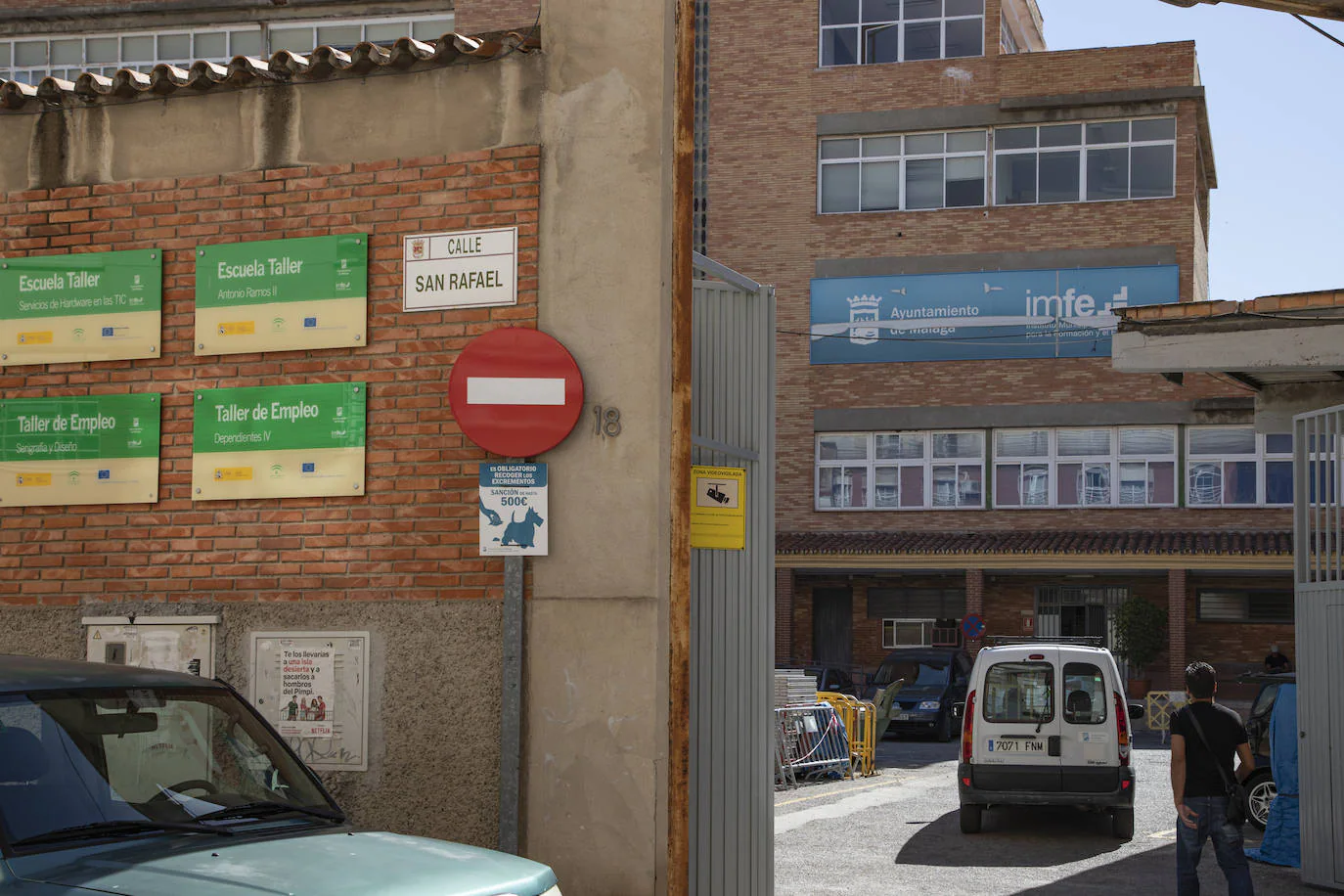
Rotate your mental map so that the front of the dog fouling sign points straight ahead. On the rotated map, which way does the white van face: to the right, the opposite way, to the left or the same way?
the opposite way

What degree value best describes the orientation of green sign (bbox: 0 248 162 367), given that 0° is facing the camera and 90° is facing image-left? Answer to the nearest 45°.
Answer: approximately 0°

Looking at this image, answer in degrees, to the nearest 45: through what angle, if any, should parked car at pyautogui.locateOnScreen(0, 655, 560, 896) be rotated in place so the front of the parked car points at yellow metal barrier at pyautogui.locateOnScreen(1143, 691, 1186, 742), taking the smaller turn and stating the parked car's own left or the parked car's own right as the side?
approximately 90° to the parked car's own left

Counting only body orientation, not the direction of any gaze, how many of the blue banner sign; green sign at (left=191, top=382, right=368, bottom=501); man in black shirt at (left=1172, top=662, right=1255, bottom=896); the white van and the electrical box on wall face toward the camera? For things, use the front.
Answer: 3

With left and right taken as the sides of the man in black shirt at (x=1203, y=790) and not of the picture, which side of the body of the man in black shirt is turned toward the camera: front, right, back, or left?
back

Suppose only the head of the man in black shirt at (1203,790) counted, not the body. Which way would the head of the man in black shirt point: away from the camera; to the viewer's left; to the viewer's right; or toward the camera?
away from the camera

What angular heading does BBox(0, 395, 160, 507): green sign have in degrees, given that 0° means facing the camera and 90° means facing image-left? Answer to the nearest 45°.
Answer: approximately 0°

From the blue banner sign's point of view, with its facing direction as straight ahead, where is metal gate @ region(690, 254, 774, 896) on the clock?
The metal gate is roughly at 12 o'clock from the blue banner sign.

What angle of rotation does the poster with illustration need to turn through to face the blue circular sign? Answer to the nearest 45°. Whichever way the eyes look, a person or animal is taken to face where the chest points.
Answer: approximately 135° to its left

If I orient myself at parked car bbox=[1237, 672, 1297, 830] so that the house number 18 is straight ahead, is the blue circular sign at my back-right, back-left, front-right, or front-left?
back-right
